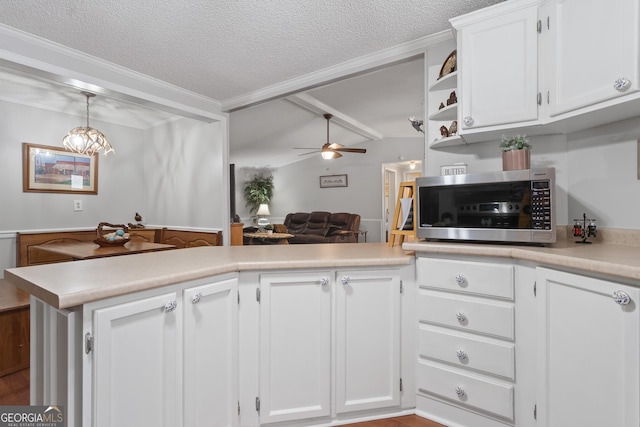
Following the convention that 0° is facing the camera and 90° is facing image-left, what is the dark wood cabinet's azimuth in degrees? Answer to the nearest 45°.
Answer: approximately 315°

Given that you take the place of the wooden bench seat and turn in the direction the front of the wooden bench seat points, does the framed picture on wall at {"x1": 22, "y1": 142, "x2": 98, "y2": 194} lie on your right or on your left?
on your right

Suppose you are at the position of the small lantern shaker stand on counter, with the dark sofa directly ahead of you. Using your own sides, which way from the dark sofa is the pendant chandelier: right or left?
left

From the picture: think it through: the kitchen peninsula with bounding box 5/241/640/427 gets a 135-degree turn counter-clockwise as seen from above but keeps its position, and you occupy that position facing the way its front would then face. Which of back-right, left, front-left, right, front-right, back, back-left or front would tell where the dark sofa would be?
front-left

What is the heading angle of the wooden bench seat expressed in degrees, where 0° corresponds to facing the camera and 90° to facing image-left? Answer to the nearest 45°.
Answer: approximately 0°

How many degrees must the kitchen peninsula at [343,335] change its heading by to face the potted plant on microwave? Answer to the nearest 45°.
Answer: approximately 90° to its left

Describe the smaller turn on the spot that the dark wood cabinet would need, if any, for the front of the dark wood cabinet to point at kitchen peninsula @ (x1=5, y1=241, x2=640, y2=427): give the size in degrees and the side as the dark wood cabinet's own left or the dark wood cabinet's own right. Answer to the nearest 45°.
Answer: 0° — it already faces it

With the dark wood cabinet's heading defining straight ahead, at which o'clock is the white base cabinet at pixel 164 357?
The white base cabinet is roughly at 1 o'clock from the dark wood cabinet.

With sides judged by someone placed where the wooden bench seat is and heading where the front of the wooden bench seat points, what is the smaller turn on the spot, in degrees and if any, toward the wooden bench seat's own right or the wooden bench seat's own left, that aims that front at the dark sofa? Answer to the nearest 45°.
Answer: approximately 135° to the wooden bench seat's own left

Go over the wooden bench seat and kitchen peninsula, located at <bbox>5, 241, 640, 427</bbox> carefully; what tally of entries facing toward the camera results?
2
